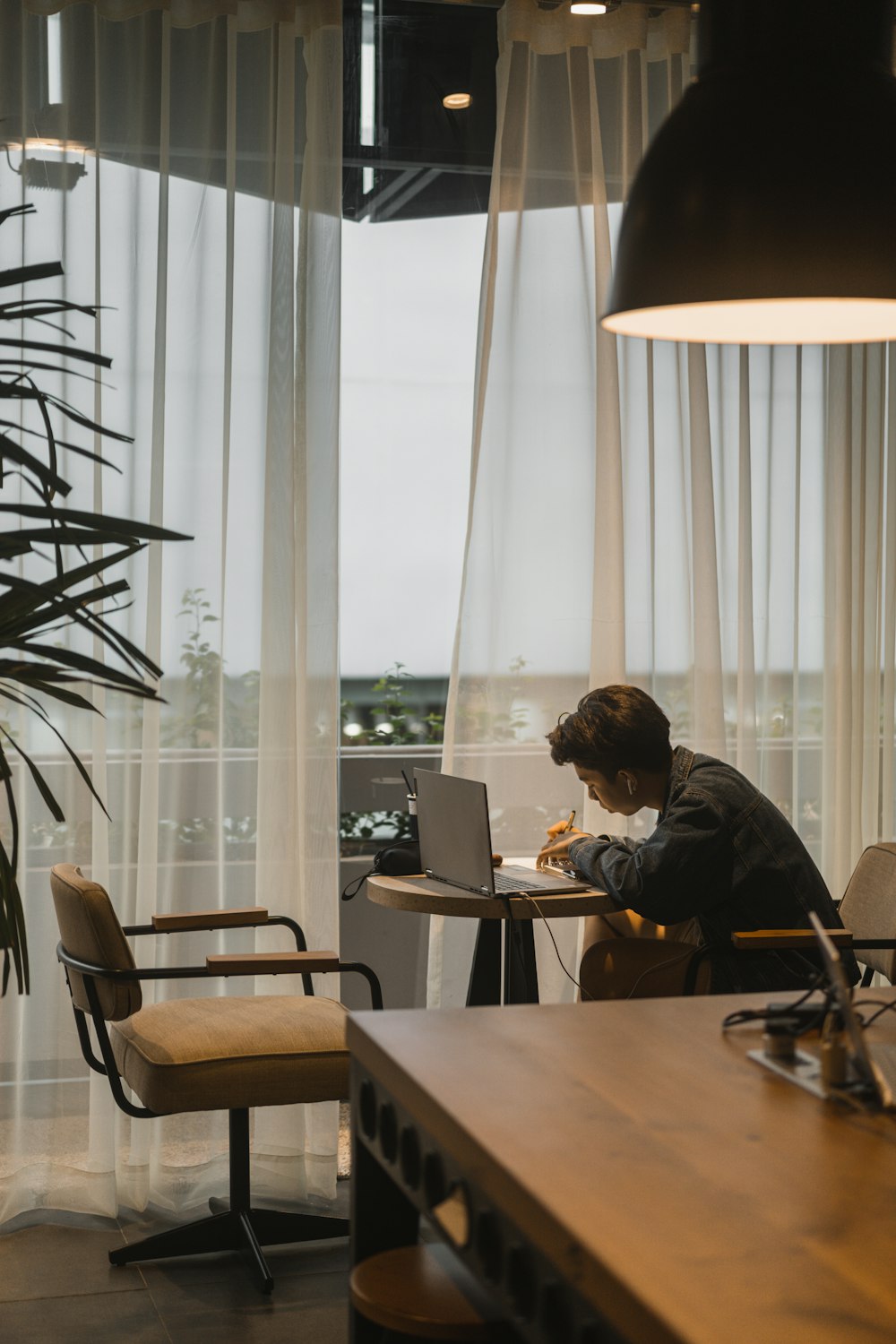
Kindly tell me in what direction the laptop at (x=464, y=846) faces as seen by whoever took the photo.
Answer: facing away from the viewer and to the right of the viewer

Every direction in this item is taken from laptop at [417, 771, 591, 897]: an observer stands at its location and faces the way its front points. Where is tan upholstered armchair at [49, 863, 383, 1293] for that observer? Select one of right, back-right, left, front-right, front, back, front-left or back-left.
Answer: back

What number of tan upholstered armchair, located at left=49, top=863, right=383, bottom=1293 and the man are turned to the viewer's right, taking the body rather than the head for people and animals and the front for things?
1

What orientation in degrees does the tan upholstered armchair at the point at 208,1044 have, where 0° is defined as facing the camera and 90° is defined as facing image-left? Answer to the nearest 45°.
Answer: approximately 270°

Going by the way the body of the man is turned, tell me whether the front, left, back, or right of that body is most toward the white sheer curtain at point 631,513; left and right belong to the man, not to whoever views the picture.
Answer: right

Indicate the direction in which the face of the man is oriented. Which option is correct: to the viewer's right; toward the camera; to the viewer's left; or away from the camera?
to the viewer's left

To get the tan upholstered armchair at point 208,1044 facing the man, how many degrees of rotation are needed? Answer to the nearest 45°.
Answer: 0° — it already faces them

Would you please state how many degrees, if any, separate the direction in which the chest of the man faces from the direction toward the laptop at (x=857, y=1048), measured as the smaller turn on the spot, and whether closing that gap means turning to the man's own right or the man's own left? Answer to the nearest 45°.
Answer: approximately 90° to the man's own left

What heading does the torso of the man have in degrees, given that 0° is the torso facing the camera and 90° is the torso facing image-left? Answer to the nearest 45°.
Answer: approximately 90°
